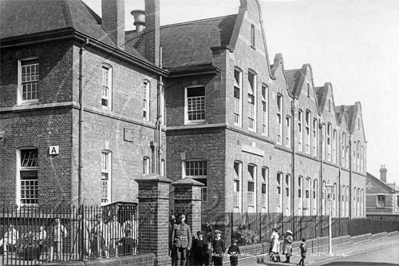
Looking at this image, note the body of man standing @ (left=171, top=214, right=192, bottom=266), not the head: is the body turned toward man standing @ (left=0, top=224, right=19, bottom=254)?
no

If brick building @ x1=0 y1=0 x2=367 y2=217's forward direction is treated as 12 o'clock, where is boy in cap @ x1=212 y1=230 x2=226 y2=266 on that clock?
The boy in cap is roughly at 1 o'clock from the brick building.

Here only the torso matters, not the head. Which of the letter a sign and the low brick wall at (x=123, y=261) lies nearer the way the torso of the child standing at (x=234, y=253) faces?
the low brick wall

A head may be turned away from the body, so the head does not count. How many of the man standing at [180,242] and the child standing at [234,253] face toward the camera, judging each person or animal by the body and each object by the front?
2

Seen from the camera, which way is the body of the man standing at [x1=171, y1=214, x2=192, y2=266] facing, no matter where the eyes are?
toward the camera

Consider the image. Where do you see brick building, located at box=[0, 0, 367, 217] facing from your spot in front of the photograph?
facing the viewer and to the right of the viewer

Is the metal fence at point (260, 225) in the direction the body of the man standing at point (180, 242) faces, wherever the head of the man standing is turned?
no

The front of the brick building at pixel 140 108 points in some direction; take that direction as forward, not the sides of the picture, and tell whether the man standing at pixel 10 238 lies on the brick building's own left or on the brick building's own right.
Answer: on the brick building's own right

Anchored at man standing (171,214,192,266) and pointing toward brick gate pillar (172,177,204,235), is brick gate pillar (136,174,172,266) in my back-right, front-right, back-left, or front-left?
back-left

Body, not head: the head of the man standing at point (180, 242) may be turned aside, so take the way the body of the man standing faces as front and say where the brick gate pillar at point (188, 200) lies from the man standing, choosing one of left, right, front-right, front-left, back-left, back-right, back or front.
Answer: back

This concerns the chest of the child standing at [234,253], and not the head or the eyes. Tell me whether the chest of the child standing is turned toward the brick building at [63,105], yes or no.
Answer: no

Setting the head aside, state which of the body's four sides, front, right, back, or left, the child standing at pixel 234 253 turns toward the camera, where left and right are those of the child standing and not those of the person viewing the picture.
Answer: front

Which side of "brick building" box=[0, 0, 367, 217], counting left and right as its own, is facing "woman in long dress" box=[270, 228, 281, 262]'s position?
front

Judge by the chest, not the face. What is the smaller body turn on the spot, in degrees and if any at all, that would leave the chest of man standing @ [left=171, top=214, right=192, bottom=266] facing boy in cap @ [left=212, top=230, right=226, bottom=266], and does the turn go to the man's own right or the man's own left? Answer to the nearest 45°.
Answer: approximately 135° to the man's own left

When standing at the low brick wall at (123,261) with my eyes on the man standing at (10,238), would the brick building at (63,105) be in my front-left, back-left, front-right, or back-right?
front-right

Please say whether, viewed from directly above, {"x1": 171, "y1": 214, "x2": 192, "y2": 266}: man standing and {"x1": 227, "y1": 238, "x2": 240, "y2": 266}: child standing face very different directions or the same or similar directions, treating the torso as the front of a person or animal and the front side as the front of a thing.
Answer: same or similar directions
